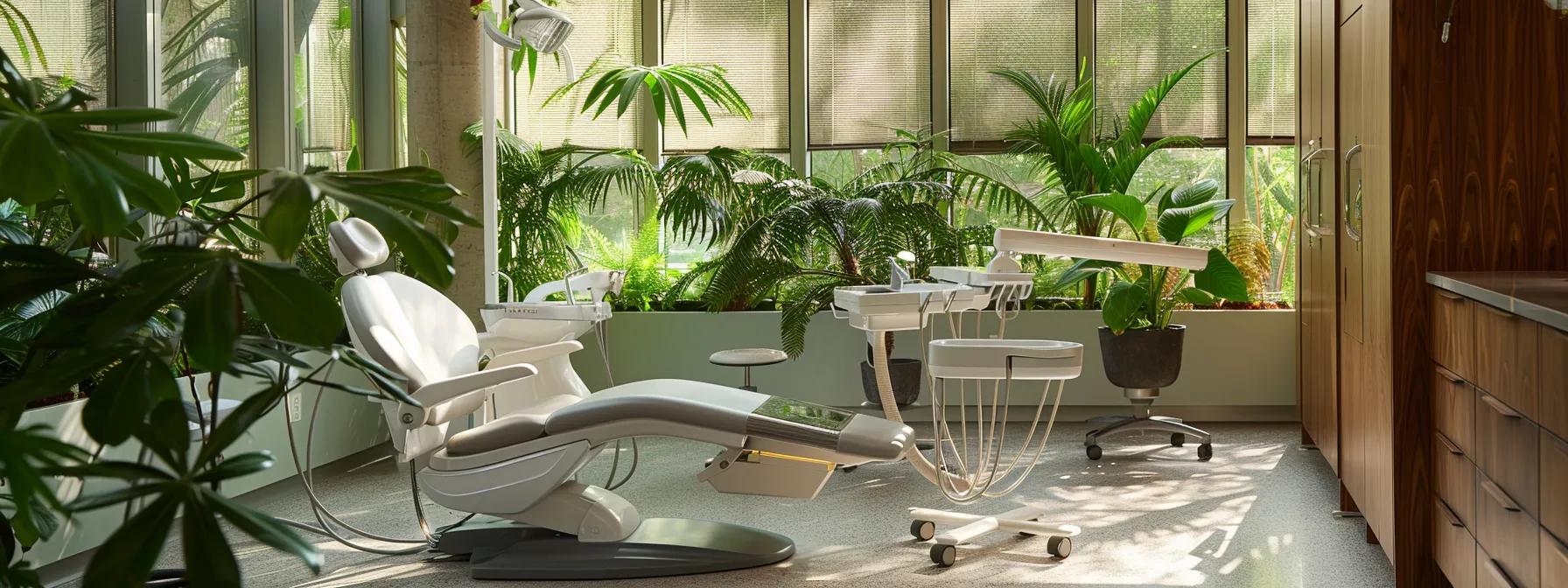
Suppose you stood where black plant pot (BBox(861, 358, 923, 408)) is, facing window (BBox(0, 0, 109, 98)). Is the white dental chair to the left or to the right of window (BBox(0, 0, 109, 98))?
left

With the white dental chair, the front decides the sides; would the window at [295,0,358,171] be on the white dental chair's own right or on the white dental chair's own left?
on the white dental chair's own left

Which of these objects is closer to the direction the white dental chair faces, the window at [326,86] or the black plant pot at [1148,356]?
the black plant pot

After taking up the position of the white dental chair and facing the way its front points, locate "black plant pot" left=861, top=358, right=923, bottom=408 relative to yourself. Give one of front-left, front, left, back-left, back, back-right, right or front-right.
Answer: front-left

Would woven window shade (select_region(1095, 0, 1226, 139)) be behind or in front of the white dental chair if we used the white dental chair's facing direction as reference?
in front

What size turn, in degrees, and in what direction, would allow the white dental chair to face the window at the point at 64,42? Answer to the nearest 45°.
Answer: approximately 135° to its left

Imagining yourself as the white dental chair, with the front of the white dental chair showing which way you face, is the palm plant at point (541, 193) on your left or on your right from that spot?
on your left

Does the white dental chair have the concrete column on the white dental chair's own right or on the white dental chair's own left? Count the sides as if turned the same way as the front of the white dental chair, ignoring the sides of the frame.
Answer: on the white dental chair's own left

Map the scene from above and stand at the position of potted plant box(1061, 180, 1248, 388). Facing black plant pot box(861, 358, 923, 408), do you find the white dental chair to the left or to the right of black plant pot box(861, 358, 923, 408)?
left

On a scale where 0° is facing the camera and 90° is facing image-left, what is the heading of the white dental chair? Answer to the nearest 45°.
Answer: approximately 270°

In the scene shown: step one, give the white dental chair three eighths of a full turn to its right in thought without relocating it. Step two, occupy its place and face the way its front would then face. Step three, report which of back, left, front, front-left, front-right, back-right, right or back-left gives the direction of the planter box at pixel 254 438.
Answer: right

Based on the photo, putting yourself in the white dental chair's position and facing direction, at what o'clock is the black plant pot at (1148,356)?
The black plant pot is roughly at 11 o'clock from the white dental chair.

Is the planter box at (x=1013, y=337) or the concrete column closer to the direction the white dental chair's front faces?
the planter box

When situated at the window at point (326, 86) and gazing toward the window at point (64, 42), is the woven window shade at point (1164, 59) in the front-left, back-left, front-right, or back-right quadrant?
back-left
